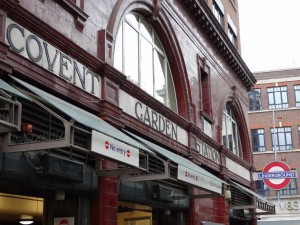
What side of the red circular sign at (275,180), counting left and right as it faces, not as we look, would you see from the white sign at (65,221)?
front

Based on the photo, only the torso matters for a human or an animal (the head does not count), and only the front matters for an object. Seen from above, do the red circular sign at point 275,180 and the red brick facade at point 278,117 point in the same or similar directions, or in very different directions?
same or similar directions

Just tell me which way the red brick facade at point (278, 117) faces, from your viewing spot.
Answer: facing the viewer

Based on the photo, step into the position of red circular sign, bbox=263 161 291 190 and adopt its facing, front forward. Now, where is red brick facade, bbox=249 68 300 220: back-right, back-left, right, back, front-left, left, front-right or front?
back

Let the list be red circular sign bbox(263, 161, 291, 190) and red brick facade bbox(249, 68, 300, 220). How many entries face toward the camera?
2

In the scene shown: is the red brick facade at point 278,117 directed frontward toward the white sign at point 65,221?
yes

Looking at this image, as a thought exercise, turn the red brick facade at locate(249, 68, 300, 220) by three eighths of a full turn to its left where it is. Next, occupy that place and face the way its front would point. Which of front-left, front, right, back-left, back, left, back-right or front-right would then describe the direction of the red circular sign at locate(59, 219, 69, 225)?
back-right

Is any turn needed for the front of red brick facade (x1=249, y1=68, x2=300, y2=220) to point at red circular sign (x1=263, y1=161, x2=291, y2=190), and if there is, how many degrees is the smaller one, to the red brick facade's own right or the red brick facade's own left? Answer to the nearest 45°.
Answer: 0° — it already faces it

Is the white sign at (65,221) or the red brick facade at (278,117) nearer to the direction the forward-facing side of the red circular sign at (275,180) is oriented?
the white sign

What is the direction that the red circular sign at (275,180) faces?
toward the camera
